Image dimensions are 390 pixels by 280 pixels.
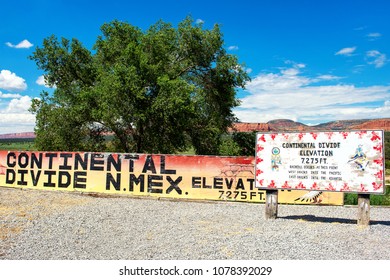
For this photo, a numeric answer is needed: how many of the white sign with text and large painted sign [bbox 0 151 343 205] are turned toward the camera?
2

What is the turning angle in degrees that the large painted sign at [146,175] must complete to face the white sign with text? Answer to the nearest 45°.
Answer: approximately 45° to its left

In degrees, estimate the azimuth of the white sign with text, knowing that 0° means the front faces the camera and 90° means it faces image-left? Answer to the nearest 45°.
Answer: approximately 0°

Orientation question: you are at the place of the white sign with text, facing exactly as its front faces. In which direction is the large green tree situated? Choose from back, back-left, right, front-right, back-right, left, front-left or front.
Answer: back-right

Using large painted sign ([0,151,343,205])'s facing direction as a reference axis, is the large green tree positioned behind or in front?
behind

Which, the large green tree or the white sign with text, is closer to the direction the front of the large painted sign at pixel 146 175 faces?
the white sign with text
